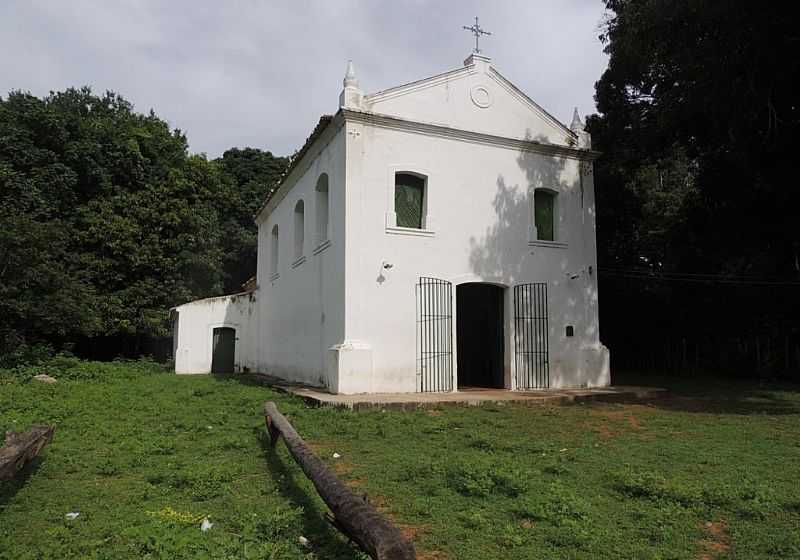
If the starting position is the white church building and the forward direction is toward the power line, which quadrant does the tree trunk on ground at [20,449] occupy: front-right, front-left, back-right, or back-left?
back-right

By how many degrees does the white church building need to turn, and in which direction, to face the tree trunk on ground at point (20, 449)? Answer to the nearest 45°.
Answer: approximately 90° to its right

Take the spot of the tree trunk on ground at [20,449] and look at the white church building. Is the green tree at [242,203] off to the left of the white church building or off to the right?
left

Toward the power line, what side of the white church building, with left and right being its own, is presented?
left

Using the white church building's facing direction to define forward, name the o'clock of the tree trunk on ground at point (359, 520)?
The tree trunk on ground is roughly at 2 o'clock from the white church building.

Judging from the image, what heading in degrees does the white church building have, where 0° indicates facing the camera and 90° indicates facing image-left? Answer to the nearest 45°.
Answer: approximately 315°

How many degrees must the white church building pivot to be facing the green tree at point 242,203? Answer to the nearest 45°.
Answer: approximately 180°

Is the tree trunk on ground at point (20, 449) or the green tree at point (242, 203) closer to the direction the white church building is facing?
the tree trunk on ground

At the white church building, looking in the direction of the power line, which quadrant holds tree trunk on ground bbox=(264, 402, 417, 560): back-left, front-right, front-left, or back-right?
back-right
